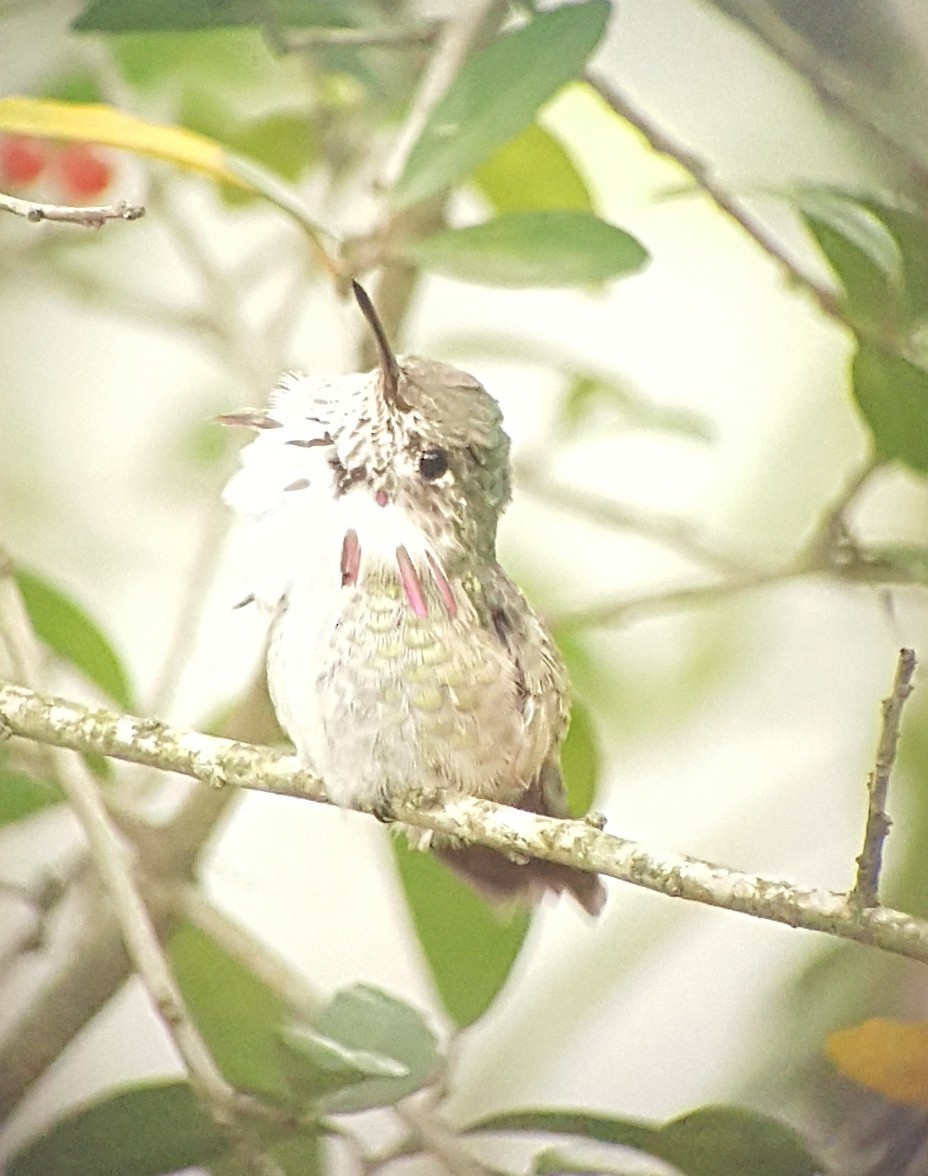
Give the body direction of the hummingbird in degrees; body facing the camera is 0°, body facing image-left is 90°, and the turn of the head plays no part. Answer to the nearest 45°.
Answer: approximately 45°
